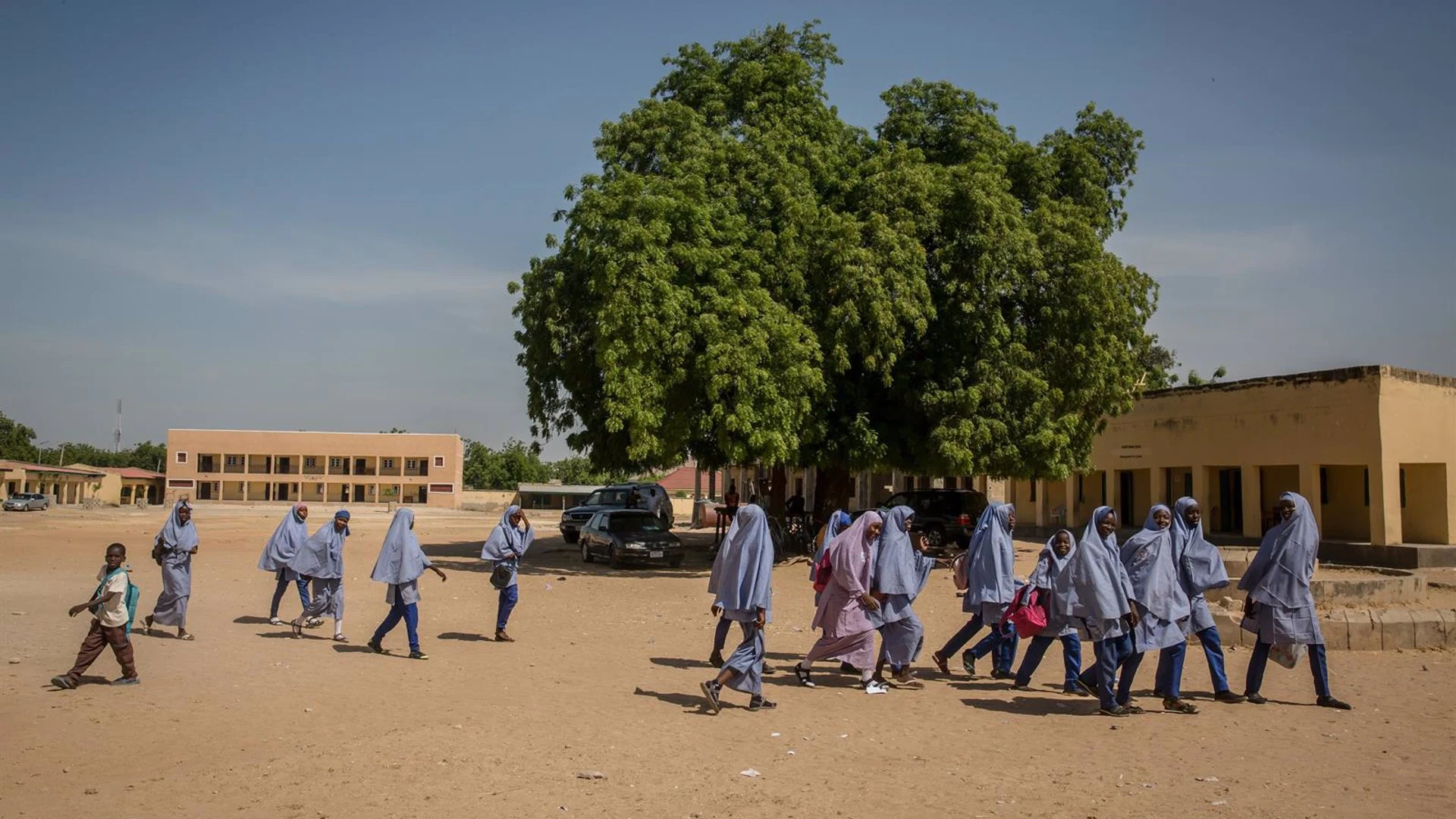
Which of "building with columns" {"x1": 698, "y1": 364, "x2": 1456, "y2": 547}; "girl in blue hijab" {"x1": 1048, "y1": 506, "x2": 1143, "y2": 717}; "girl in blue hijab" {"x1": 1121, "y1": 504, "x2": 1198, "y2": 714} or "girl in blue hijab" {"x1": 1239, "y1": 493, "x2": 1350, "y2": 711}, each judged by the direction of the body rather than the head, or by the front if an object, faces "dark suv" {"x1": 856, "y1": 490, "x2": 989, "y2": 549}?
the building with columns

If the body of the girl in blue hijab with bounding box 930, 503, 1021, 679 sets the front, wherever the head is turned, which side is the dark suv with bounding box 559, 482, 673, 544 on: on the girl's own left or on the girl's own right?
on the girl's own left
